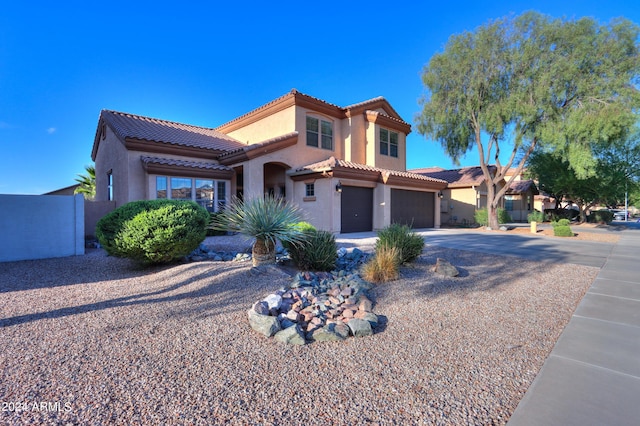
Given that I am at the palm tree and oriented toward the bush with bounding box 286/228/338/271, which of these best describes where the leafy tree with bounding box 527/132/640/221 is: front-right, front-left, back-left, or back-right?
front-left

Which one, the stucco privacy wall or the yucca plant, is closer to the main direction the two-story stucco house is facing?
the yucca plant

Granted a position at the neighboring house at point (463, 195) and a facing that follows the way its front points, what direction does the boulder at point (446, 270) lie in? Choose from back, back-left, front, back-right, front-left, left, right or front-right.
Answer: right

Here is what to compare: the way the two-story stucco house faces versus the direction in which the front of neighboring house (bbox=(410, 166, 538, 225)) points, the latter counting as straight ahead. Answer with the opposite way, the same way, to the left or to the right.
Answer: the same way

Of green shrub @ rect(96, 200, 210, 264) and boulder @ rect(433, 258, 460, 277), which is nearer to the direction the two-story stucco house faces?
the boulder

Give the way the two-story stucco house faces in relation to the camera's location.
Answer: facing the viewer and to the right of the viewer

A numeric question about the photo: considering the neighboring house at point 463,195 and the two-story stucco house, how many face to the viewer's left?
0

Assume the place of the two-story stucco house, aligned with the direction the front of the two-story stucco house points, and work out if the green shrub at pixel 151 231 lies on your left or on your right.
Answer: on your right

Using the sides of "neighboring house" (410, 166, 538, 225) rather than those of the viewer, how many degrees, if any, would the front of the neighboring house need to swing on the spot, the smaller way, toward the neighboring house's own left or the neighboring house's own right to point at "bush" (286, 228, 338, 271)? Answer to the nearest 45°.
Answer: approximately 90° to the neighboring house's own right

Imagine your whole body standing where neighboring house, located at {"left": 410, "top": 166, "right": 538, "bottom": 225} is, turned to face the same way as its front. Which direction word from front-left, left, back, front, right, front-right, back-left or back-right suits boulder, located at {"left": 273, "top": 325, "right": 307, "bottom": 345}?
right

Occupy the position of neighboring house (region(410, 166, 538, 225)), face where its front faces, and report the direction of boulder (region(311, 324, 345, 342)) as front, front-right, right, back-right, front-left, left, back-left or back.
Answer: right
